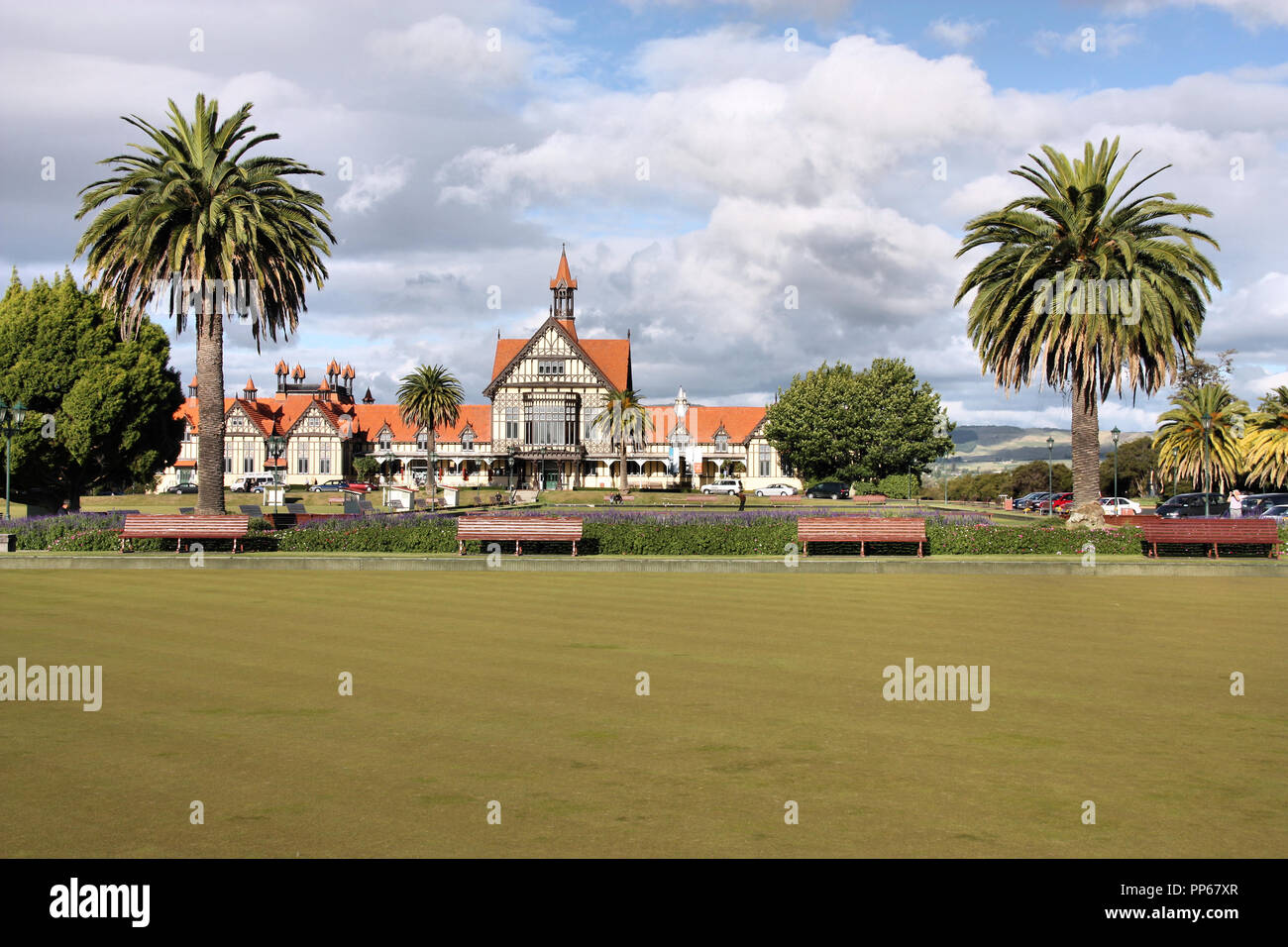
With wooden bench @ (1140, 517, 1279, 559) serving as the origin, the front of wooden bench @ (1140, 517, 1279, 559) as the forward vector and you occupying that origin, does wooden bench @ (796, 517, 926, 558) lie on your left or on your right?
on your right

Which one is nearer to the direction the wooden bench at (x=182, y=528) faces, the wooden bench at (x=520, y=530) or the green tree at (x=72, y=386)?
the wooden bench

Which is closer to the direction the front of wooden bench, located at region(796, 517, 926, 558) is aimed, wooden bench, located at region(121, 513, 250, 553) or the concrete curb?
the concrete curb

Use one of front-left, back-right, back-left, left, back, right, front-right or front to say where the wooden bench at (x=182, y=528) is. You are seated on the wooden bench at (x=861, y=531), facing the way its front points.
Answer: right

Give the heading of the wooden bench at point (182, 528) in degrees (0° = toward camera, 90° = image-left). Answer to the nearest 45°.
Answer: approximately 0°

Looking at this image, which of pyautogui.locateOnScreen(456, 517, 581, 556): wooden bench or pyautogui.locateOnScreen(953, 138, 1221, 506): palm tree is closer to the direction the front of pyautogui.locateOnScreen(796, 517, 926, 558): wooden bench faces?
the wooden bench

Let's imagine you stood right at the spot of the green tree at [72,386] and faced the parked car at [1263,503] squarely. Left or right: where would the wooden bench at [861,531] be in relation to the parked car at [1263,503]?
right

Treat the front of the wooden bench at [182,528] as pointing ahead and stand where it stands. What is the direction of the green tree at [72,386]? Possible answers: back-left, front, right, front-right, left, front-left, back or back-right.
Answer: back
